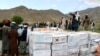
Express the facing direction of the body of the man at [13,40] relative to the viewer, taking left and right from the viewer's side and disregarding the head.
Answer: facing away from the viewer

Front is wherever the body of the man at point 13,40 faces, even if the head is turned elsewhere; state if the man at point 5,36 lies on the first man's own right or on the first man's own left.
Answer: on the first man's own left

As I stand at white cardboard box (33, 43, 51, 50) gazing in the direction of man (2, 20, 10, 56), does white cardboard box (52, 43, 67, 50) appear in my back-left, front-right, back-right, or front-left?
back-right
